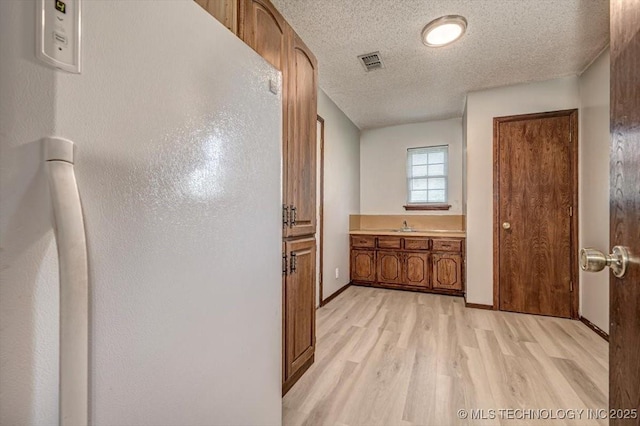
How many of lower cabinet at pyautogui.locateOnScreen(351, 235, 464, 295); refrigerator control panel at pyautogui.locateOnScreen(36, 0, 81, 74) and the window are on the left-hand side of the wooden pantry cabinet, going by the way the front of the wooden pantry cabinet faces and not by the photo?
2

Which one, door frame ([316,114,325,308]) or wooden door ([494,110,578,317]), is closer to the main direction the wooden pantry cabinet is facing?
the wooden door

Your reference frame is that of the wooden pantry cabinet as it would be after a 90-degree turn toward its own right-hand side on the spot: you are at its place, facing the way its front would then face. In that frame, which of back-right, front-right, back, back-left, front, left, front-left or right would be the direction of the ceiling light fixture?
back-left

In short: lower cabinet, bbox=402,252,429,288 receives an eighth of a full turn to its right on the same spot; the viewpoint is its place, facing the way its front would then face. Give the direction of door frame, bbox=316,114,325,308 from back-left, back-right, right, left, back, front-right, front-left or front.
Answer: front

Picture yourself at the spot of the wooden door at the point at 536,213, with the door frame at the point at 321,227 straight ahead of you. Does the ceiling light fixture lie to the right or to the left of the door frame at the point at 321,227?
left

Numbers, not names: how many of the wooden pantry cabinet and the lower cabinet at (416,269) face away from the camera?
0

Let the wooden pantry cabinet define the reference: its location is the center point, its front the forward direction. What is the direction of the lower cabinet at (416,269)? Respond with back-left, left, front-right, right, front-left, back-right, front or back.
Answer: left

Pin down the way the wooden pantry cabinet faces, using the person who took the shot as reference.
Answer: facing the viewer and to the right of the viewer

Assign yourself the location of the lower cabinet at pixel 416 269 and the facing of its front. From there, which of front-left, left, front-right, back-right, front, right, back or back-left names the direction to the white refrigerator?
front

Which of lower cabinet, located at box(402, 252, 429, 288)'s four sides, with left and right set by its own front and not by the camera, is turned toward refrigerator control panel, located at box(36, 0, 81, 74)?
front

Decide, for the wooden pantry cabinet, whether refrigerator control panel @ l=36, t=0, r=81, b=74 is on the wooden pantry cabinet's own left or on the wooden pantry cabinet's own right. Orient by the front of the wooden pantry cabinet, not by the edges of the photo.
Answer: on the wooden pantry cabinet's own right

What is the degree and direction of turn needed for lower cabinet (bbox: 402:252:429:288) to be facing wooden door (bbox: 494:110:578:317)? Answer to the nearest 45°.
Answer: approximately 90° to its left

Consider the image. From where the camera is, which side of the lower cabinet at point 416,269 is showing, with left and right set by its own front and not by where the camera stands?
front

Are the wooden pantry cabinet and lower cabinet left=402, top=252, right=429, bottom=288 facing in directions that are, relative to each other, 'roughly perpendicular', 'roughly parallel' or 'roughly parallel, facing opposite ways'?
roughly perpendicular

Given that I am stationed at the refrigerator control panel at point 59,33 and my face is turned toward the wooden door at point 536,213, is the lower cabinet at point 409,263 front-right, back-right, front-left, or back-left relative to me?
front-left

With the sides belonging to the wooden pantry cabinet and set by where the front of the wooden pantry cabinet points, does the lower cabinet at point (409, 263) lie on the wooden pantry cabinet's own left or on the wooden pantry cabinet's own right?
on the wooden pantry cabinet's own left

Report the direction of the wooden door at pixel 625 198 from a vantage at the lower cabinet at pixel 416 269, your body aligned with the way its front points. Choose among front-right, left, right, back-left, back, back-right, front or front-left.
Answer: front
